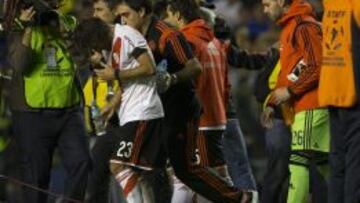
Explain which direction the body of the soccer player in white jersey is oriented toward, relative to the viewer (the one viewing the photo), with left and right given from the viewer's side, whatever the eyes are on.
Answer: facing to the left of the viewer
